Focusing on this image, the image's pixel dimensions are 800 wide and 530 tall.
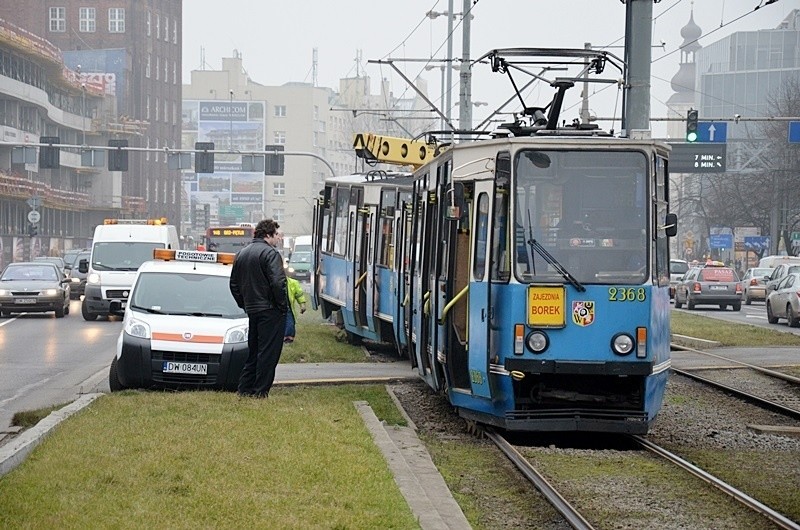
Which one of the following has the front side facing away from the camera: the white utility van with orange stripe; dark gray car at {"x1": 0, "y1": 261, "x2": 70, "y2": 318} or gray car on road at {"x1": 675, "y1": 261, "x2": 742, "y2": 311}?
the gray car on road

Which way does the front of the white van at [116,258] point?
toward the camera

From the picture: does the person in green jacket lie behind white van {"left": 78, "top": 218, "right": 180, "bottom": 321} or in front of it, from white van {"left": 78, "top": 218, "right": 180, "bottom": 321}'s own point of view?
in front

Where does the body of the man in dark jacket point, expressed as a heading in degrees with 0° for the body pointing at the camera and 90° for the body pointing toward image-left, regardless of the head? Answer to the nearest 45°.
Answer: approximately 225°

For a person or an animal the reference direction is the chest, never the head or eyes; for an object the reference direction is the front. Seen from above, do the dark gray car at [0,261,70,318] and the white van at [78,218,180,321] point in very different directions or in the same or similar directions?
same or similar directions

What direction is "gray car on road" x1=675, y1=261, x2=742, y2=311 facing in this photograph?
away from the camera

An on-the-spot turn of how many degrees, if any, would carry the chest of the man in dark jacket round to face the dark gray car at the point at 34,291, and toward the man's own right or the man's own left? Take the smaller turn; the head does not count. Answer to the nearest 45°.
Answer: approximately 45° to the man's own left

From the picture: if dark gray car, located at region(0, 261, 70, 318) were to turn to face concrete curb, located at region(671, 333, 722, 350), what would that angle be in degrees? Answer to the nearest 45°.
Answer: approximately 45° to its left

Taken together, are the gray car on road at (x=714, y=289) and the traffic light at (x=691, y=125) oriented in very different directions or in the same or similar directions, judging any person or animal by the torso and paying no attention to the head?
very different directions

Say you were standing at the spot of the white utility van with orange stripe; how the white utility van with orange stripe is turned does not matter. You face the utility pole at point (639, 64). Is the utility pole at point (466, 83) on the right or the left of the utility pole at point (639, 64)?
left

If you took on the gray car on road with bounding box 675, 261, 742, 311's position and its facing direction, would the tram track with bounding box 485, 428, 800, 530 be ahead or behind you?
behind

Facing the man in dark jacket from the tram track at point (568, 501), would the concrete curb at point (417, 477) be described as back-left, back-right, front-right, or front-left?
front-left

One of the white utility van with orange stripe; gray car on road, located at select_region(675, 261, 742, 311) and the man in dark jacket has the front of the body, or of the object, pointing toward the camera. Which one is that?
the white utility van with orange stripe

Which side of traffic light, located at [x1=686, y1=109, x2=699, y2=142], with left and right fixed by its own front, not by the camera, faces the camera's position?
front

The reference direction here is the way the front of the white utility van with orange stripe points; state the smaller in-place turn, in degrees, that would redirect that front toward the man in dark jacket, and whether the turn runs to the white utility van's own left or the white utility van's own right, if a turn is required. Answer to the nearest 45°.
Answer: approximately 45° to the white utility van's own left
